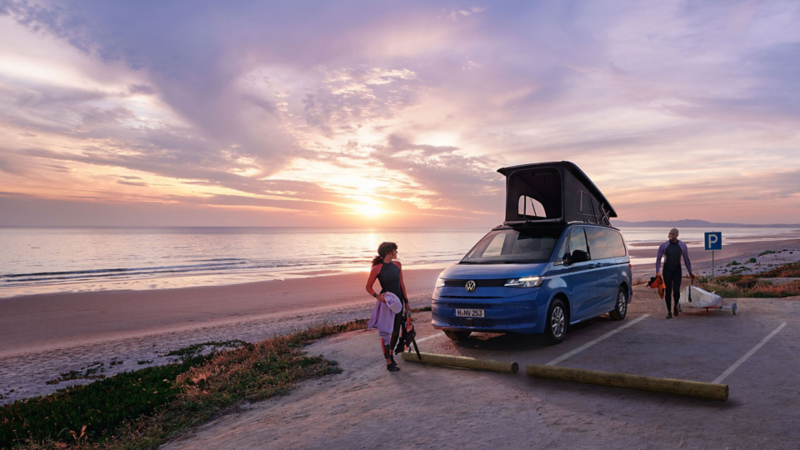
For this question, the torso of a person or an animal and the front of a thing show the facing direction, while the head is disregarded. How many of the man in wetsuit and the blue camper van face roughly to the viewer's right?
0

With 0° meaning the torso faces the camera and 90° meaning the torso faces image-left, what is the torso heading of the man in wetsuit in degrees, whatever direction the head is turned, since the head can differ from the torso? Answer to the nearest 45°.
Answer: approximately 0°

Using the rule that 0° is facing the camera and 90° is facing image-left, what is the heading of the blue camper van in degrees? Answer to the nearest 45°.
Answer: approximately 45°

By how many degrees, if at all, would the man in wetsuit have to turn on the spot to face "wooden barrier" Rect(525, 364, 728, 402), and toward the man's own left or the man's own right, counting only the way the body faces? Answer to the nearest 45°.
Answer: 0° — they already face it

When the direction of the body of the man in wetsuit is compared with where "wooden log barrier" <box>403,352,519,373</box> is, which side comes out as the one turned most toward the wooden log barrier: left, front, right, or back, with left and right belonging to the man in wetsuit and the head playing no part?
front

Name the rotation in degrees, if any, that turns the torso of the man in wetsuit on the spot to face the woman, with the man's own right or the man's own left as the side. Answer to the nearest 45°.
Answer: approximately 45° to the man's own right

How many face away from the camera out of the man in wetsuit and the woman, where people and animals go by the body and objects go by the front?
0

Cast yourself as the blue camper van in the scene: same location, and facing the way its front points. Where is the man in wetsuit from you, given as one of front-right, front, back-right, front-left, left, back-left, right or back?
back

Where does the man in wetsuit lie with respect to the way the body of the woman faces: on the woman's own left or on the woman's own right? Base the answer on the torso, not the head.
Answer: on the woman's own left

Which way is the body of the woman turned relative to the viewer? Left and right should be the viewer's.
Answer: facing the viewer and to the right of the viewer
